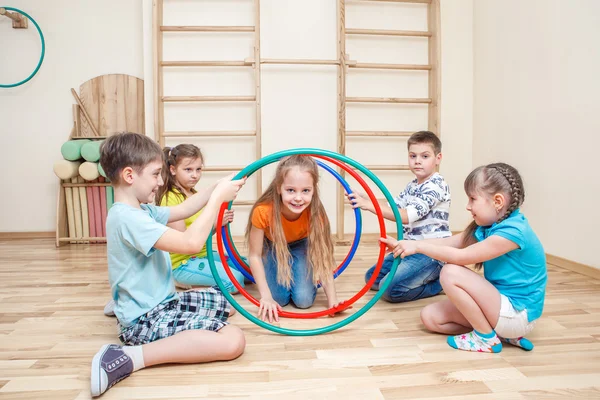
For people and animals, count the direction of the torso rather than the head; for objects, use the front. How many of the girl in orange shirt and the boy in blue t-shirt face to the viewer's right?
1

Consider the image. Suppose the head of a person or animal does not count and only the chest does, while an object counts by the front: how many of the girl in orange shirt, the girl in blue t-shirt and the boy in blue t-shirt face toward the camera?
1

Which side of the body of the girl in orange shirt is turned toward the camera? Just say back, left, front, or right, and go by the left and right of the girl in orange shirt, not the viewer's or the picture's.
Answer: front

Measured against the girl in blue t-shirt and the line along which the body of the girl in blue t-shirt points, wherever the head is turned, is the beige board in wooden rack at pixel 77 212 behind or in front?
in front

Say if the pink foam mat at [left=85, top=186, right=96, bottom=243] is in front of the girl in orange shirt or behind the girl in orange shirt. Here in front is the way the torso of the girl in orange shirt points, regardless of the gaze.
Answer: behind

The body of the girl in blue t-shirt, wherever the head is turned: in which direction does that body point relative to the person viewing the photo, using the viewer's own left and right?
facing to the left of the viewer

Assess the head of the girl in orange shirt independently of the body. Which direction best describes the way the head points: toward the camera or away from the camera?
toward the camera

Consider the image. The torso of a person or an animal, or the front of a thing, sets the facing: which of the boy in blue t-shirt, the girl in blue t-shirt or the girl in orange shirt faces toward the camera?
the girl in orange shirt

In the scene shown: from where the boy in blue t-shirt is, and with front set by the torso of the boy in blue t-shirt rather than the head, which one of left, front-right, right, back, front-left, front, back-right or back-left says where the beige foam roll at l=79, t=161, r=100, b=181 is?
left

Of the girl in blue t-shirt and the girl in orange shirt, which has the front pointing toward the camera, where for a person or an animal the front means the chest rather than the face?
the girl in orange shirt

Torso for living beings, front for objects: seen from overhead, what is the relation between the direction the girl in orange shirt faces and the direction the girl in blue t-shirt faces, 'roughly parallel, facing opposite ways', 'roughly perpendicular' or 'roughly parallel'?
roughly perpendicular

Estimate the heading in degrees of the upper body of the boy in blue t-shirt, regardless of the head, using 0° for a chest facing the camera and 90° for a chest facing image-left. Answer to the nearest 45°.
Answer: approximately 270°

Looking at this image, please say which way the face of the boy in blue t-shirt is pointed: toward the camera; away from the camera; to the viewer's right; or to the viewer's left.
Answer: to the viewer's right

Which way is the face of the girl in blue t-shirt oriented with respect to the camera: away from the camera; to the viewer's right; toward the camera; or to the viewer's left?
to the viewer's left

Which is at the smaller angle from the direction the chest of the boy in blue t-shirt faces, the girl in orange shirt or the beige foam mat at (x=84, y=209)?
the girl in orange shirt

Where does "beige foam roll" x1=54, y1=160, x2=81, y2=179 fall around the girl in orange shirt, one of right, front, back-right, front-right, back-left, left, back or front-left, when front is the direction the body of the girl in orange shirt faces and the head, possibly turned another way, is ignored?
back-right
